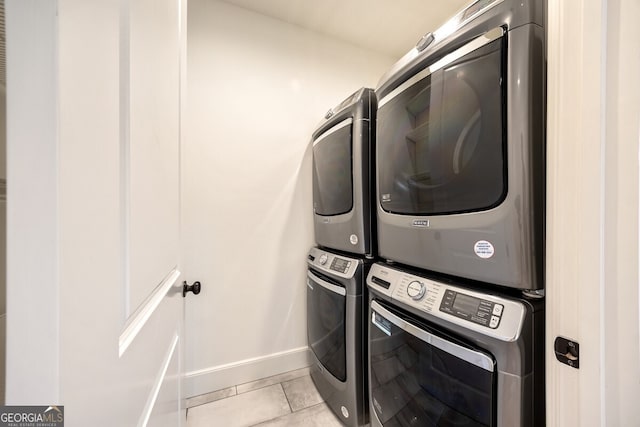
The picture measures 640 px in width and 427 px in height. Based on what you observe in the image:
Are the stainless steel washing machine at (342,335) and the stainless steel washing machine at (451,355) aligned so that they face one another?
no

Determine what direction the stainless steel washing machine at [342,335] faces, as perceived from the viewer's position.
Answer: facing the viewer and to the left of the viewer

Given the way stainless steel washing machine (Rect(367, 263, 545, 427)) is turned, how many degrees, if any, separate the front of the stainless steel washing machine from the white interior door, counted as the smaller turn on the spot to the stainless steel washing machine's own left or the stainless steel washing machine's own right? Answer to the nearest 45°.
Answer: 0° — it already faces it

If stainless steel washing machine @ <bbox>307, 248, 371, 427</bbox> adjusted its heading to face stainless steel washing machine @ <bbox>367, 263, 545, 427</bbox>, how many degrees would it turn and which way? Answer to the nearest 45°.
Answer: approximately 90° to its left

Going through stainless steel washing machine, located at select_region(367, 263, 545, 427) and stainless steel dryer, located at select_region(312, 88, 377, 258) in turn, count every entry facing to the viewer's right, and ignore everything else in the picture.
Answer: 0

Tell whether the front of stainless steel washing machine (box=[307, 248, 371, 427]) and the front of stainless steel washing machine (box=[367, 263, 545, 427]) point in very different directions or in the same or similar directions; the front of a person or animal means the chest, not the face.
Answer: same or similar directions

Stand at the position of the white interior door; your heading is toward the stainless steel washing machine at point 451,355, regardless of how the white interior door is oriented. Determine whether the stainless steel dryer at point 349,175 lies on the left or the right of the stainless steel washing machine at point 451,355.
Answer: left

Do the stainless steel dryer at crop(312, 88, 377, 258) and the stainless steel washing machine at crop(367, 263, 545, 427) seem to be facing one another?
no

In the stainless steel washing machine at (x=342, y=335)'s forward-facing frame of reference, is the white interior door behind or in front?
in front

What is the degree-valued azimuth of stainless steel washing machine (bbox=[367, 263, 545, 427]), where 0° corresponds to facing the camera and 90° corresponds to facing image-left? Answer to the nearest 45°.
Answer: approximately 45°

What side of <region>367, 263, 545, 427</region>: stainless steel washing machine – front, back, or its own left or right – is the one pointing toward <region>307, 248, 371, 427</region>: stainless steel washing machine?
right
